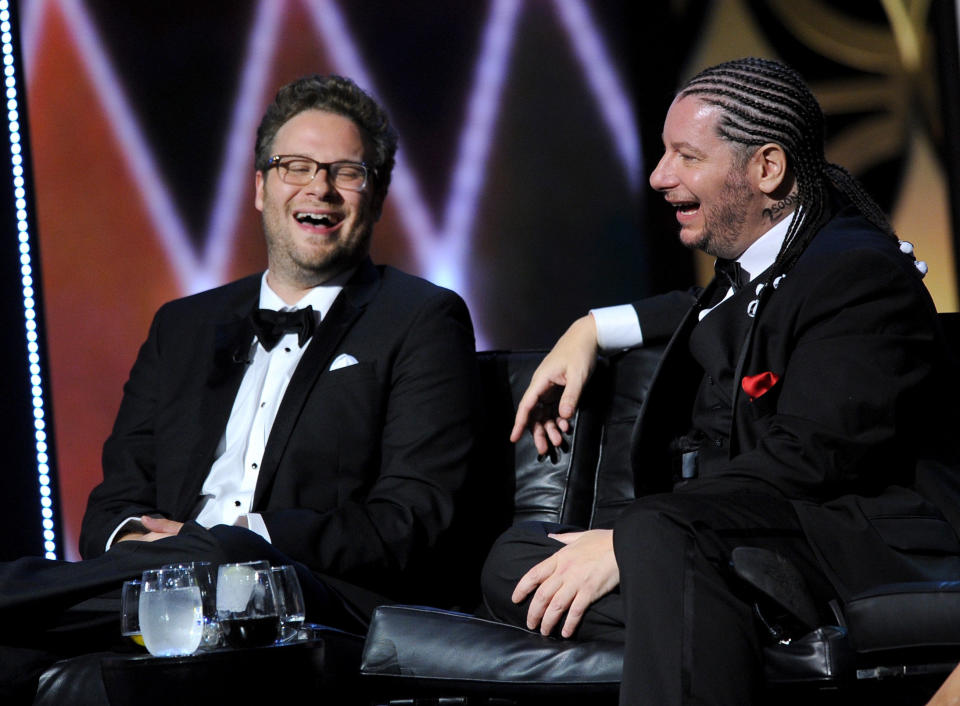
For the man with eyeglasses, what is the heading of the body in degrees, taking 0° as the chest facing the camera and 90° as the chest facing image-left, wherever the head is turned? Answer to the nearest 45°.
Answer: approximately 45°

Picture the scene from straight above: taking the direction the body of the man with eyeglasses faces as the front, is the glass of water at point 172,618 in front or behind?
in front

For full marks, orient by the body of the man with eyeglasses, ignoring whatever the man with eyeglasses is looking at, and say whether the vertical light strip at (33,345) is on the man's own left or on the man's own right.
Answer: on the man's own right

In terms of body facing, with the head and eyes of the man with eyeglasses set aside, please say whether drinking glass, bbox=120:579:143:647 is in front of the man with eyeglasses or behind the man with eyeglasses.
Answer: in front

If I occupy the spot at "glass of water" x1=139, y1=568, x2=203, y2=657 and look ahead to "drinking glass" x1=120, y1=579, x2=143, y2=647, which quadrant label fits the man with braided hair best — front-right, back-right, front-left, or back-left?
back-right

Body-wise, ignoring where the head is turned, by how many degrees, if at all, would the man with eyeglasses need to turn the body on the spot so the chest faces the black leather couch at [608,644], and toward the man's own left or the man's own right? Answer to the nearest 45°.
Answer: approximately 45° to the man's own left

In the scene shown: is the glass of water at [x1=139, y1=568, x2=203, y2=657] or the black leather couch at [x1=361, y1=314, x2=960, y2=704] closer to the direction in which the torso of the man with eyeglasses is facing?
the glass of water

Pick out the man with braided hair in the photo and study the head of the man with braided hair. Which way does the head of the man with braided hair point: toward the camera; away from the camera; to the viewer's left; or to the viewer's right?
to the viewer's left

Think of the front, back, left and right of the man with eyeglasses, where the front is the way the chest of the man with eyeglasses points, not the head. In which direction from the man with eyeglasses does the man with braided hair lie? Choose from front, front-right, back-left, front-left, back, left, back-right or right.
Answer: left

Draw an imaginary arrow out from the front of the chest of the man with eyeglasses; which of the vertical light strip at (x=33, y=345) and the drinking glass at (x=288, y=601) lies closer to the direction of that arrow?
the drinking glass
